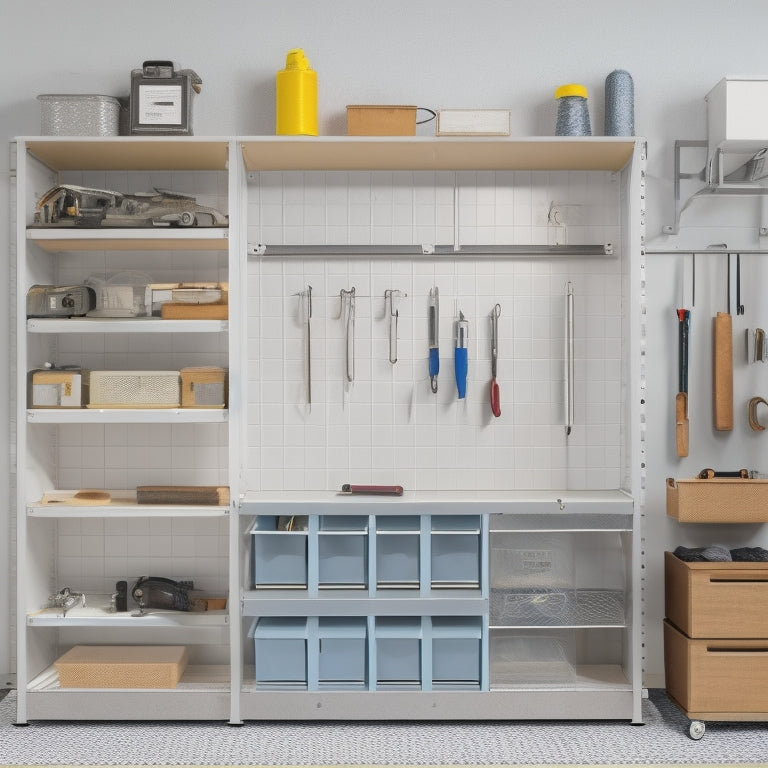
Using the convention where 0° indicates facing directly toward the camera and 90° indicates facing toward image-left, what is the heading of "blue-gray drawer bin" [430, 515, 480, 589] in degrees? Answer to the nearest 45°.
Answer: approximately 0°

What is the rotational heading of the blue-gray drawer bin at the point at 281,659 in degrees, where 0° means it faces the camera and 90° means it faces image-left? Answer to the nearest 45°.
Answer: approximately 0°
